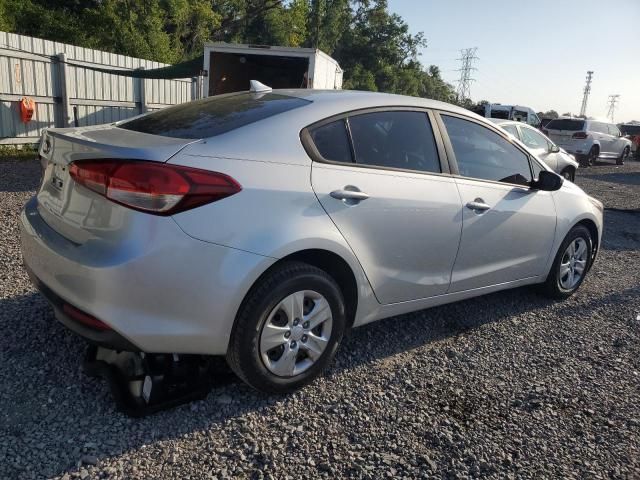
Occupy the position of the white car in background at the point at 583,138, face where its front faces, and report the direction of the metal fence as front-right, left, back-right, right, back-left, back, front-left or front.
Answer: back

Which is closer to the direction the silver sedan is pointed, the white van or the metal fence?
the white van

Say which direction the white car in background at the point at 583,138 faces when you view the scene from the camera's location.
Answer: facing away from the viewer and to the right of the viewer

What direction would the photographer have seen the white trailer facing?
facing away from the viewer and to the right of the viewer

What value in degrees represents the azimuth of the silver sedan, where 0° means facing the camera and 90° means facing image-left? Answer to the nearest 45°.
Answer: approximately 225°

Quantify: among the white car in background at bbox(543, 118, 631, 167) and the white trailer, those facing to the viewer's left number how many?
0

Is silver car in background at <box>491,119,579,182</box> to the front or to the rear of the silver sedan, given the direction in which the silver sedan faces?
to the front

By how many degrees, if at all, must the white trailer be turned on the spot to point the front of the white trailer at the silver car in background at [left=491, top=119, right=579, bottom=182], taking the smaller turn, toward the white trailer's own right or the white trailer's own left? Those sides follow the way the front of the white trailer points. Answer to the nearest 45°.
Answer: approximately 45° to the white trailer's own right
